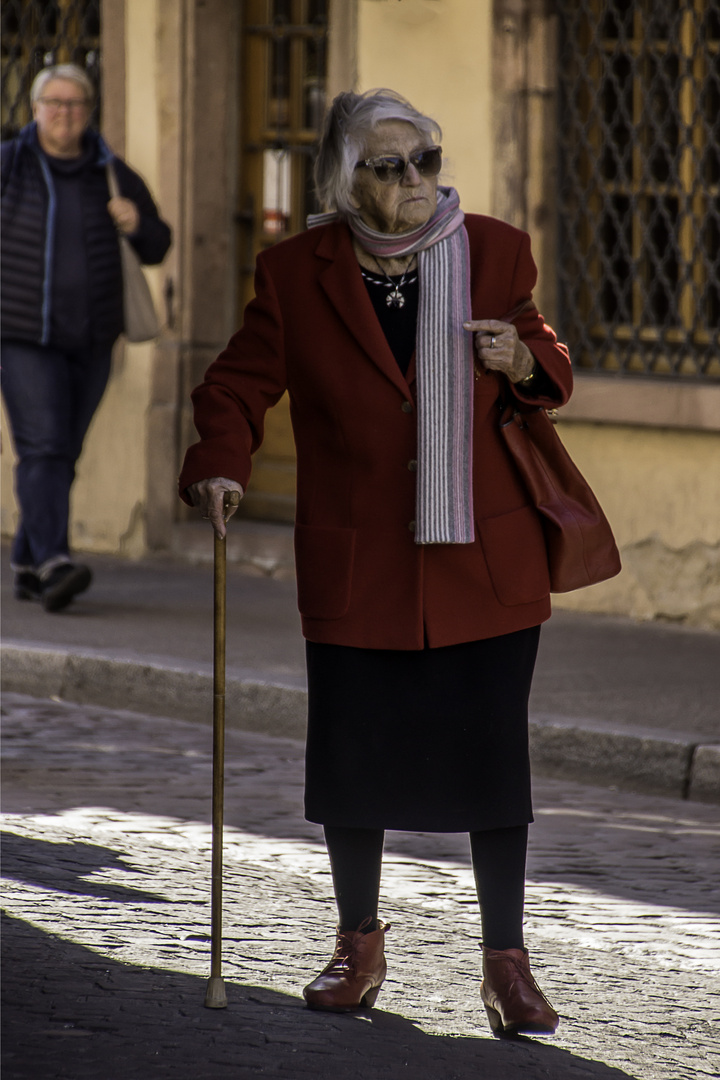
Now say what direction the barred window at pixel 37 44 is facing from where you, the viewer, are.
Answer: facing the viewer

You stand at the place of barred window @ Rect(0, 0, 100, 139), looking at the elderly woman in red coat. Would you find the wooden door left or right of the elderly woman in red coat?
left

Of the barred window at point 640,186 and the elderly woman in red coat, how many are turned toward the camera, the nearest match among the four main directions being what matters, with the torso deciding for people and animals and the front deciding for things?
2

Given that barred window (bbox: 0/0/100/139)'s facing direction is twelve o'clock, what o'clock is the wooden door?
The wooden door is roughly at 10 o'clock from the barred window.

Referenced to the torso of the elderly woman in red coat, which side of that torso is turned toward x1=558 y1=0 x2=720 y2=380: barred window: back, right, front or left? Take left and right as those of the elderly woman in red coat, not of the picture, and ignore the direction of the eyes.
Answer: back

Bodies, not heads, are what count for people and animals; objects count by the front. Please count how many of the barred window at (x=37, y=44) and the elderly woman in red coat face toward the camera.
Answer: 2

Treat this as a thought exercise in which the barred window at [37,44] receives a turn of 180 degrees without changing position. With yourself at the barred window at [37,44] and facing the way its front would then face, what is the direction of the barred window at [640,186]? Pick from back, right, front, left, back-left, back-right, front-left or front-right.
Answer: back-right

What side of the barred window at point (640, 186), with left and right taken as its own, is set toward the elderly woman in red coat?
front

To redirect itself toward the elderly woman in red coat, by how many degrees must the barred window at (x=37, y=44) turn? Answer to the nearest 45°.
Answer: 0° — it already faces them

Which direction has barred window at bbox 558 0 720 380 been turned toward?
toward the camera

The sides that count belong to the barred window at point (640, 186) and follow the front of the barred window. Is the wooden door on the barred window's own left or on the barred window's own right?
on the barred window's own right

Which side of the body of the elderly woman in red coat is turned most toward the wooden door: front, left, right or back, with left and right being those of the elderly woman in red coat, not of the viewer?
back
